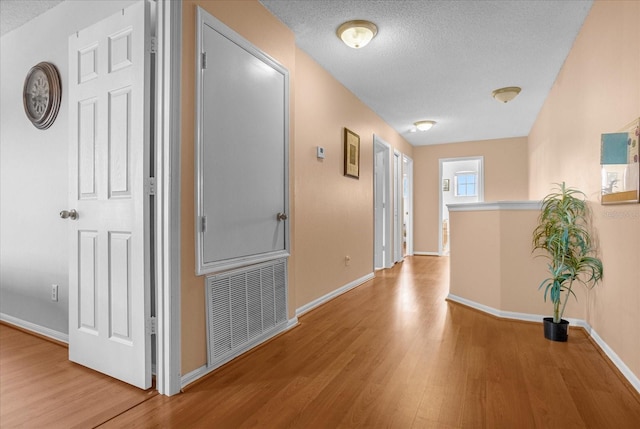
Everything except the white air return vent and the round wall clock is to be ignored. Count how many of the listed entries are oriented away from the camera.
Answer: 0

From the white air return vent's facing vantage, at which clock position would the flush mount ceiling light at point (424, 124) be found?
The flush mount ceiling light is roughly at 9 o'clock from the white air return vent.

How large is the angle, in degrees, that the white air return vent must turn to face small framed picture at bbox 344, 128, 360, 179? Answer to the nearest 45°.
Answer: approximately 90° to its left

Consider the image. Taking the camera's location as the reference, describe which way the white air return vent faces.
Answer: facing the viewer and to the right of the viewer

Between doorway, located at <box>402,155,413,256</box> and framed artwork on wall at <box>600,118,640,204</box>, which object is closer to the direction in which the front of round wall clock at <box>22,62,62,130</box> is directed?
the framed artwork on wall

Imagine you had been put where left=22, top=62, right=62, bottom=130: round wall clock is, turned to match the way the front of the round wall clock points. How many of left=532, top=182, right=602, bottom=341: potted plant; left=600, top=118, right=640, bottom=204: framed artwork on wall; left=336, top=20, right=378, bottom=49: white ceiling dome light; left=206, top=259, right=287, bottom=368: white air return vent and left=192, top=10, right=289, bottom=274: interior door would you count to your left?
5

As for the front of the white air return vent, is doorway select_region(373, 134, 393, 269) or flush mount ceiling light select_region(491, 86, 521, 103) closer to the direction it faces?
the flush mount ceiling light

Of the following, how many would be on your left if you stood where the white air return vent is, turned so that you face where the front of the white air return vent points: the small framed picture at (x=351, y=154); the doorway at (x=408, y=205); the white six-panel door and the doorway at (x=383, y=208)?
3

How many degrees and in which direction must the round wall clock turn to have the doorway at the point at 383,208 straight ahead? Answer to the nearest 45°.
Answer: approximately 135° to its left

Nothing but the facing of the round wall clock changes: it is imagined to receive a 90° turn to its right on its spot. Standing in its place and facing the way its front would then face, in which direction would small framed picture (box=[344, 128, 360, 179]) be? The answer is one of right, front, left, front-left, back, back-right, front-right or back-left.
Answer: back-right

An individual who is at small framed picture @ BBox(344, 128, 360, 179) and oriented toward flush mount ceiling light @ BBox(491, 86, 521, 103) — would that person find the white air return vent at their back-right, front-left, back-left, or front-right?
back-right
